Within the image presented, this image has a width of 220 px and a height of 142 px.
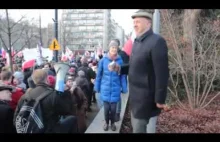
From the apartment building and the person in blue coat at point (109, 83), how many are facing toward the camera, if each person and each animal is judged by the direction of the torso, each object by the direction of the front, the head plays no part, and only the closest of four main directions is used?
2

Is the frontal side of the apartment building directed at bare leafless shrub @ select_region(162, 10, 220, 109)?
yes

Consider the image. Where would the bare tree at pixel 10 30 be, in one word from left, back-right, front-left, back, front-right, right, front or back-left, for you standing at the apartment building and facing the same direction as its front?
front

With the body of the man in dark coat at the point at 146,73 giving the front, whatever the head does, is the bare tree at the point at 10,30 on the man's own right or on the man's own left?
on the man's own right

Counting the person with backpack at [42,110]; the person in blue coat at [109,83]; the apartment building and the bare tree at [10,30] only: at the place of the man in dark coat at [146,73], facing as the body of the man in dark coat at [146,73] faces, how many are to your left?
0

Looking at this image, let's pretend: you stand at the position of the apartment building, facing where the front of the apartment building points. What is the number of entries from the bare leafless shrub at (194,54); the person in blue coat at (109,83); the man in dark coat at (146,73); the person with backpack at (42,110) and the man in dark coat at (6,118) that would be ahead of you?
5

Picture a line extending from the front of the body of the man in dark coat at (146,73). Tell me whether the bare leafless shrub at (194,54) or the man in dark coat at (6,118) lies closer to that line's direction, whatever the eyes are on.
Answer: the man in dark coat

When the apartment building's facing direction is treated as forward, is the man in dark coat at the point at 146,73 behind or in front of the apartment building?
in front

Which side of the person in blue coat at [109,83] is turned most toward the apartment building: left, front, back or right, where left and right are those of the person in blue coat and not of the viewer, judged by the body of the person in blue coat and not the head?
back

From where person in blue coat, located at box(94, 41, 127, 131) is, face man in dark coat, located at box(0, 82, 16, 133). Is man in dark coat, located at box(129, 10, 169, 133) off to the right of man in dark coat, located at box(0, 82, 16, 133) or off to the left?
left

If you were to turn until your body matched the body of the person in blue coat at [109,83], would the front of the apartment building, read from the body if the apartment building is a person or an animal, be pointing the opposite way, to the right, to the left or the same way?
the same way

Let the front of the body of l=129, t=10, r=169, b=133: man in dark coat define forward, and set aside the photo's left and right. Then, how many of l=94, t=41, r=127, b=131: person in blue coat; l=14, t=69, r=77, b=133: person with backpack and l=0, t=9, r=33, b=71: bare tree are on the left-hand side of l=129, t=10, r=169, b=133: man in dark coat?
0

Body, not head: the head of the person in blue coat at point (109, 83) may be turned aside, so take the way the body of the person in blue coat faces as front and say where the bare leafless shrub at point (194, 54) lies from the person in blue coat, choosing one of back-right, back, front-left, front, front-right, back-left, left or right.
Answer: back-left

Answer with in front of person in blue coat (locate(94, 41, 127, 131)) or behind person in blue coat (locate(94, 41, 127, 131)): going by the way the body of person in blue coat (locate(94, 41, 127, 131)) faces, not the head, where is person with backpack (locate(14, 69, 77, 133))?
in front

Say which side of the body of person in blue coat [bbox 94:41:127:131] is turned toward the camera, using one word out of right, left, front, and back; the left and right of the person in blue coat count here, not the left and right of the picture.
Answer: front

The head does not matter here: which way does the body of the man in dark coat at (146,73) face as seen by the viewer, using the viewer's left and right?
facing the viewer and to the left of the viewer
